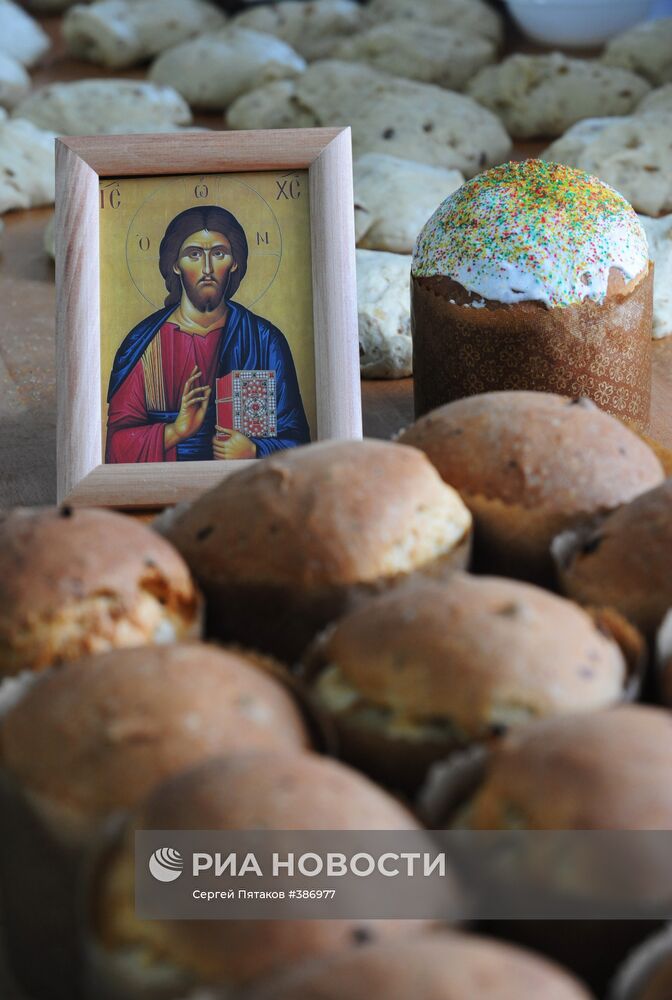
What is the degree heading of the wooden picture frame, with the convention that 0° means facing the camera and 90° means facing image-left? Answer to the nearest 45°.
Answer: approximately 0°

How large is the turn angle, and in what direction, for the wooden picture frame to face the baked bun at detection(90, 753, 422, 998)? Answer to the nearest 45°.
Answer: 0° — it already faces it

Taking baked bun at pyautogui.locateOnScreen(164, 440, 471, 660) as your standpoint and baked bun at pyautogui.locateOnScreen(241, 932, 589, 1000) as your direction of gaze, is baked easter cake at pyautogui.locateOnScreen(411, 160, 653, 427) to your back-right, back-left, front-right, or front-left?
back-left

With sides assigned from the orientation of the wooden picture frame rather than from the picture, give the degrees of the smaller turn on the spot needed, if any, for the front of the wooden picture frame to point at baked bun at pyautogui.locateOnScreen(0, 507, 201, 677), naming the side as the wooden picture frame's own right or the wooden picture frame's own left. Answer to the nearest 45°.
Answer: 0° — it already faces it

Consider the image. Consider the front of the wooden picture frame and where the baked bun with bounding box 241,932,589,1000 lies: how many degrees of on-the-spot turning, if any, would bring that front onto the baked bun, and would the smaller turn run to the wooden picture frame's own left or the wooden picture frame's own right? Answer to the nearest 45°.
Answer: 0° — it already faces it

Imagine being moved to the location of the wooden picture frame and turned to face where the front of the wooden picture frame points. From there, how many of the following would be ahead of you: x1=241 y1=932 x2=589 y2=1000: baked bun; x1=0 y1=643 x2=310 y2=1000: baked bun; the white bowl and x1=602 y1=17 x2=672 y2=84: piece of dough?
2

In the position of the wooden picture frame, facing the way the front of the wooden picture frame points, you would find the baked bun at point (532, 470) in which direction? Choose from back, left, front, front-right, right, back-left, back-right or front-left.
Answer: front-left

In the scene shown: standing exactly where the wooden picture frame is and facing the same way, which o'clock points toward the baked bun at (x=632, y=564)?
The baked bun is roughly at 11 o'clock from the wooden picture frame.
